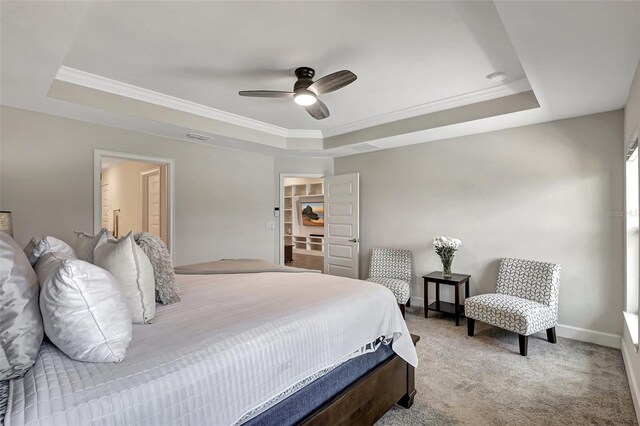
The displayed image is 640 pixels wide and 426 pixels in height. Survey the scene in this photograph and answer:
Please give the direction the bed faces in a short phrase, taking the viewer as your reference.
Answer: facing away from the viewer and to the right of the viewer

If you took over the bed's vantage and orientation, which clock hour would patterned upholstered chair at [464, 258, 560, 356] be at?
The patterned upholstered chair is roughly at 1 o'clock from the bed.

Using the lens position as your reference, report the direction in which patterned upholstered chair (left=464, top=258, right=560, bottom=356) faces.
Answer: facing the viewer and to the left of the viewer

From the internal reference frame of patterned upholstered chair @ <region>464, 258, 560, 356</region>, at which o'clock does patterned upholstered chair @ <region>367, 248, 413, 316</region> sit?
patterned upholstered chair @ <region>367, 248, 413, 316</region> is roughly at 2 o'clock from patterned upholstered chair @ <region>464, 258, 560, 356</region>.

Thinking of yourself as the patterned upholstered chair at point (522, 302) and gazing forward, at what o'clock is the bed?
The bed is roughly at 11 o'clock from the patterned upholstered chair.

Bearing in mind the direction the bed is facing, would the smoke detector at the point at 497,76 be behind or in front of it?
in front

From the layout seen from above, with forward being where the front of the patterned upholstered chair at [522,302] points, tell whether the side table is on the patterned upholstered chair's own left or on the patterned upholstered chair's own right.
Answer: on the patterned upholstered chair's own right

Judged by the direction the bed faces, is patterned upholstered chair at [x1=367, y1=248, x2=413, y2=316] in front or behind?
in front

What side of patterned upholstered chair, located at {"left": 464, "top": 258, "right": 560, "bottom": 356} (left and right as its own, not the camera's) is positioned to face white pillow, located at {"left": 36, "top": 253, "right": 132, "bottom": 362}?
front
